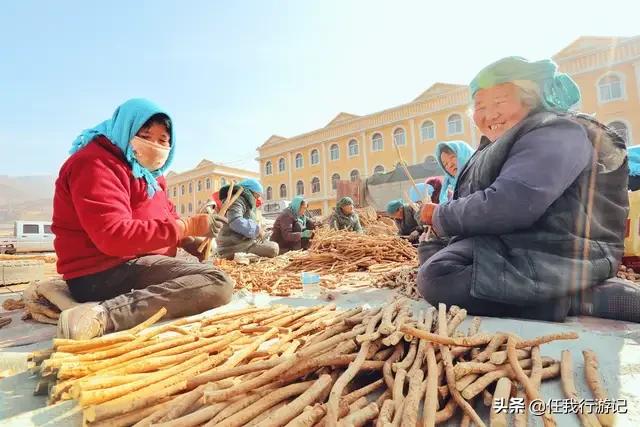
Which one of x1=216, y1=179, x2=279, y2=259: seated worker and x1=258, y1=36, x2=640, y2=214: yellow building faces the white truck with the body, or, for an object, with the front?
the yellow building

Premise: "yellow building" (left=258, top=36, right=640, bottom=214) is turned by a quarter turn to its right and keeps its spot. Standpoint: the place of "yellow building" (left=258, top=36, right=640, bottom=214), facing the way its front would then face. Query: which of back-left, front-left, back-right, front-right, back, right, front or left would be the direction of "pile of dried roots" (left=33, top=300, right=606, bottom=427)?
back-left

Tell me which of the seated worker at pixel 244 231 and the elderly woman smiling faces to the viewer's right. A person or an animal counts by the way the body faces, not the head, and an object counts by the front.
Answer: the seated worker

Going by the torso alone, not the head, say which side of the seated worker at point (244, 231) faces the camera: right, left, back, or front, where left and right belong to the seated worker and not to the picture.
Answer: right

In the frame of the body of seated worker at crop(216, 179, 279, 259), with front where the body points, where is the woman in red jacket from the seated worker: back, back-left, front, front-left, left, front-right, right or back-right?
right

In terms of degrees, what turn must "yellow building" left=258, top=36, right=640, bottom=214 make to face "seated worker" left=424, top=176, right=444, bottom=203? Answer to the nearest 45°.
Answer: approximately 45° to its left

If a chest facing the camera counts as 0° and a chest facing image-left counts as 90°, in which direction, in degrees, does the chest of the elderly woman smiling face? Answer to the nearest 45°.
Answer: approximately 90°

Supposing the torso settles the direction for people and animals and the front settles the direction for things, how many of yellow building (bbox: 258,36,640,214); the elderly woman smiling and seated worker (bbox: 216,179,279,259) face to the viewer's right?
1
